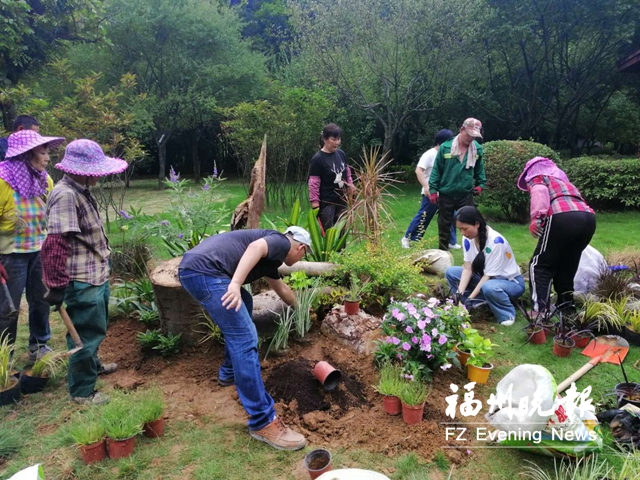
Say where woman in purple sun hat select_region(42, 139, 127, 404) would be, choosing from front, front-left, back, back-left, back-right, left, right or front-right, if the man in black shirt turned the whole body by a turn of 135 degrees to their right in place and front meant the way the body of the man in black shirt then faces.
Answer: right

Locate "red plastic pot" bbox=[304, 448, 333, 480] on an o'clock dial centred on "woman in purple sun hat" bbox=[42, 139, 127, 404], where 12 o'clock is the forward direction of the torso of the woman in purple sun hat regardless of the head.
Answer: The red plastic pot is roughly at 2 o'clock from the woman in purple sun hat.

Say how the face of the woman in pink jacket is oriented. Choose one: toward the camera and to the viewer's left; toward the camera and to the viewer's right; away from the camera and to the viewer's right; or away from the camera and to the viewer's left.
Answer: away from the camera and to the viewer's left

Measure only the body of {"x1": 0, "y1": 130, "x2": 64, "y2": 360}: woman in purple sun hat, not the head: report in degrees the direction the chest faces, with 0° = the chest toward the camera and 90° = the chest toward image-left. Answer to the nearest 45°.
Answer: approximately 315°

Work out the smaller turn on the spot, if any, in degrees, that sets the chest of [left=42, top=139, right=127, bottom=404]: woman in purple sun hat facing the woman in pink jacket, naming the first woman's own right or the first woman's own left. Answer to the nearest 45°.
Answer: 0° — they already face them

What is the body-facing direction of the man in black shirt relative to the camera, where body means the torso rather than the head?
to the viewer's right

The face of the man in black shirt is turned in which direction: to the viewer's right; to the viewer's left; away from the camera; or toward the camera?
to the viewer's right
